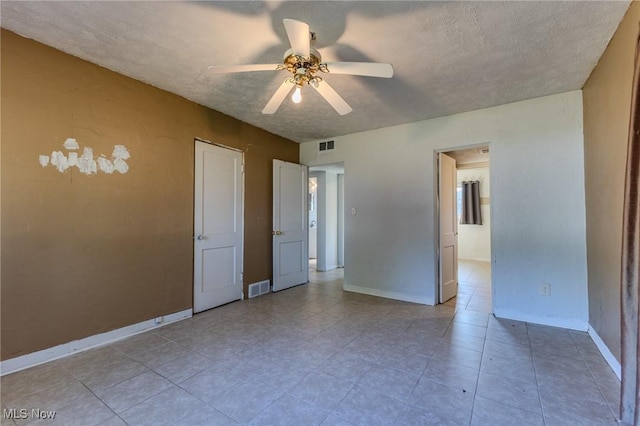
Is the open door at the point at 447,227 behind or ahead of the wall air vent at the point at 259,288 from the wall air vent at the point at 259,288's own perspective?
ahead

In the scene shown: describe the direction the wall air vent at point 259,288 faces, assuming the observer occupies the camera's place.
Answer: facing the viewer and to the right of the viewer

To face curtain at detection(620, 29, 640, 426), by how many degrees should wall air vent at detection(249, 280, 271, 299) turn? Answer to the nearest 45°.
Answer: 0° — it already faces it
